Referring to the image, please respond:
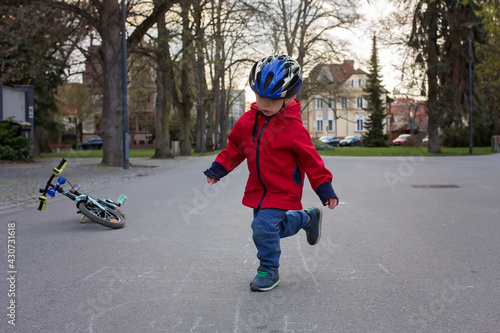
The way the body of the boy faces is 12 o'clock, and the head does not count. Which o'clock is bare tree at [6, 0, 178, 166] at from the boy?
The bare tree is roughly at 4 o'clock from the boy.

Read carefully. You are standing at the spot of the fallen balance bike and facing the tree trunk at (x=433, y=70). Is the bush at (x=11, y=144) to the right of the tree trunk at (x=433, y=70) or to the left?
left

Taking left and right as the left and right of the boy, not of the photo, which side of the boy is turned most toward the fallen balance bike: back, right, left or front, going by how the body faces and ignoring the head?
right

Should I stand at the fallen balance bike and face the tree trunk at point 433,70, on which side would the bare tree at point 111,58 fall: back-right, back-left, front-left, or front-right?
front-left

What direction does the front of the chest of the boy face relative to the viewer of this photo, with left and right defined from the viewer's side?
facing the viewer and to the left of the viewer

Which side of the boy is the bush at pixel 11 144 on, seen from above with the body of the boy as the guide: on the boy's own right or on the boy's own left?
on the boy's own right

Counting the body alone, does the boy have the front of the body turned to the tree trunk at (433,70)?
no
